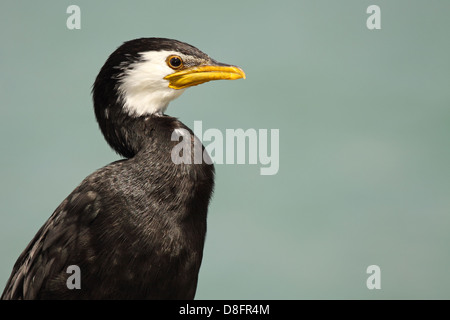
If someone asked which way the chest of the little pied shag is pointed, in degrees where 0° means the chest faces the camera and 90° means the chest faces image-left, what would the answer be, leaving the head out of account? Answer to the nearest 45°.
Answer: approximately 270°
